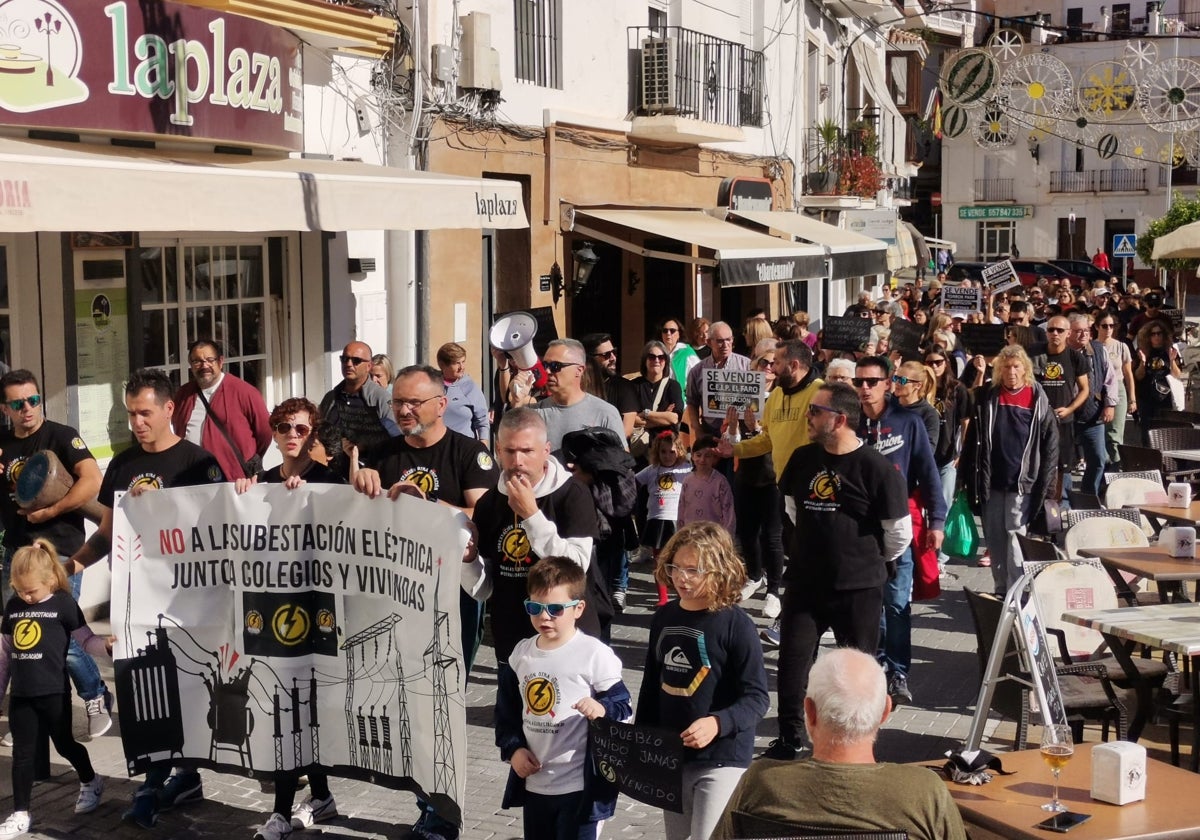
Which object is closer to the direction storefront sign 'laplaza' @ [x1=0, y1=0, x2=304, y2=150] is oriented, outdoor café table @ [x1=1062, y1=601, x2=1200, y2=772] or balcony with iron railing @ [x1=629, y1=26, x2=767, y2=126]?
the outdoor café table

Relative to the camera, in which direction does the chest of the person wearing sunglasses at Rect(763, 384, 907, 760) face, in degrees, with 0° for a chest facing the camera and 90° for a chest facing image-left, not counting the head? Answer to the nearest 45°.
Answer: approximately 45°

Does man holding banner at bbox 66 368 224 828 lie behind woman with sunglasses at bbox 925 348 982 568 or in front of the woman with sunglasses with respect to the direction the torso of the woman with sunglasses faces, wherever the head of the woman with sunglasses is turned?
in front

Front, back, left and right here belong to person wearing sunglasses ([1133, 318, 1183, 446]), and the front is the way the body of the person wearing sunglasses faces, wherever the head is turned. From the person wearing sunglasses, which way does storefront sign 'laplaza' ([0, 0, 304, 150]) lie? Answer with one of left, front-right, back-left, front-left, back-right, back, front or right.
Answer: front-right

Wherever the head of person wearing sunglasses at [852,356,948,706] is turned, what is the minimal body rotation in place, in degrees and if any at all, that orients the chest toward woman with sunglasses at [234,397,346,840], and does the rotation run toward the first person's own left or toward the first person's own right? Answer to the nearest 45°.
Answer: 0° — they already face them

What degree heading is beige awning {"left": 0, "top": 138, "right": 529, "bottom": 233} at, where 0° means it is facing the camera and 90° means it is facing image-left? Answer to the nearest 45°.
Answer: approximately 315°

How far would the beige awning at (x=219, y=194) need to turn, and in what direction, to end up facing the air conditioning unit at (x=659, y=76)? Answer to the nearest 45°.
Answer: approximately 90° to its left

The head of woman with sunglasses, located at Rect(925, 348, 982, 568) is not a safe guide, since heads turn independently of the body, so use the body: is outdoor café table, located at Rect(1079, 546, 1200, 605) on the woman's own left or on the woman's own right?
on the woman's own left

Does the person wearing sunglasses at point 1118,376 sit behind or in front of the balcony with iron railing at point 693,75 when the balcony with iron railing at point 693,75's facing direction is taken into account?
in front

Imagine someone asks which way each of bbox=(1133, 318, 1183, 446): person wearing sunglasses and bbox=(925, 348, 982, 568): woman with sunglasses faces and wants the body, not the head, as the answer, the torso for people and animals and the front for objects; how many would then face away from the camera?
0

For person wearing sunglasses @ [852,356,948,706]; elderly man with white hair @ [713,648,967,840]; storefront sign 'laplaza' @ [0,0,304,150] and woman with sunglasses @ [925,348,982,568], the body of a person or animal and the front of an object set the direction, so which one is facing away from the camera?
the elderly man with white hair
